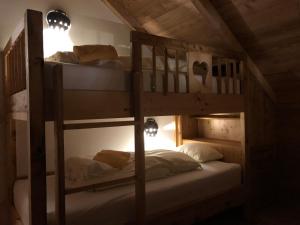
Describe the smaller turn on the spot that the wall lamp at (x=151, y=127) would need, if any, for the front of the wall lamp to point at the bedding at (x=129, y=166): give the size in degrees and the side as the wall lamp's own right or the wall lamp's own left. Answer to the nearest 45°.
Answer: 0° — it already faces it
